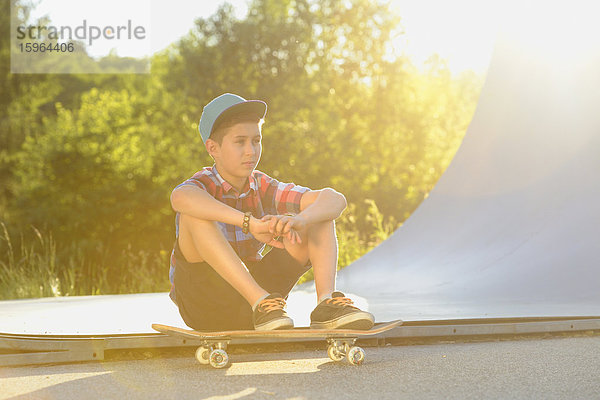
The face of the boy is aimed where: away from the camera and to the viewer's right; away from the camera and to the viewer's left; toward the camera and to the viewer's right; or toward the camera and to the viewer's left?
toward the camera and to the viewer's right

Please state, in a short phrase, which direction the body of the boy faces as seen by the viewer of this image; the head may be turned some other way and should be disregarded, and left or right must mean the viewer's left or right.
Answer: facing the viewer and to the right of the viewer

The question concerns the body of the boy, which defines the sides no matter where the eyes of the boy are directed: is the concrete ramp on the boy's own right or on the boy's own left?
on the boy's own left
